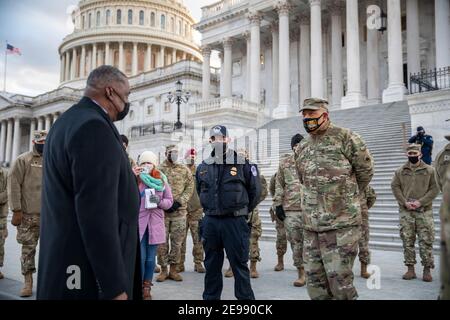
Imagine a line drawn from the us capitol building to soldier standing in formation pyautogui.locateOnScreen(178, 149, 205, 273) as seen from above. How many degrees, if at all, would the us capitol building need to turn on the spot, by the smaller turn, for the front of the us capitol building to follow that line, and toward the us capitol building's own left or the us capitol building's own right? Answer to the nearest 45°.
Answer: approximately 45° to the us capitol building's own left

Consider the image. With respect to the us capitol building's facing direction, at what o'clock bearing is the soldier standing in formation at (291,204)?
The soldier standing in formation is roughly at 11 o'clock from the us capitol building.

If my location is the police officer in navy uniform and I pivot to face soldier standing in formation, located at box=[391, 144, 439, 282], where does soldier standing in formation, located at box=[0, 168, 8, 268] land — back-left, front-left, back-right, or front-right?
back-left

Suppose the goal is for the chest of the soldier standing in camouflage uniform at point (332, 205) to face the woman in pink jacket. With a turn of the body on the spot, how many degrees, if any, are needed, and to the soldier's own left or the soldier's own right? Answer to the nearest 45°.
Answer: approximately 90° to the soldier's own right

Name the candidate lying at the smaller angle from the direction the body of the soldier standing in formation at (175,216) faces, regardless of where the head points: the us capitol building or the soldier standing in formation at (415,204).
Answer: the soldier standing in formation

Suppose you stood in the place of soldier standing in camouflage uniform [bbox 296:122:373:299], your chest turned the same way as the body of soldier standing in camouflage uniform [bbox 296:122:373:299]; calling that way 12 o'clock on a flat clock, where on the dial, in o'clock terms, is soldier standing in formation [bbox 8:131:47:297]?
soldier standing in formation [bbox 8:131:47:297] is roughly at 2 o'clock from soldier standing in camouflage uniform [bbox 296:122:373:299].

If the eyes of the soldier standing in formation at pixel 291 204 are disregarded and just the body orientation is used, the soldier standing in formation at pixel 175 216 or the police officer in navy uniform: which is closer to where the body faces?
the police officer in navy uniform

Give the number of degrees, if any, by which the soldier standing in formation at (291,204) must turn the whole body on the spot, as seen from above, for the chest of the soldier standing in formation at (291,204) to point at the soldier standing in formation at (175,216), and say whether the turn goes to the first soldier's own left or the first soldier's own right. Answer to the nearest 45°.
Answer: approximately 90° to the first soldier's own right

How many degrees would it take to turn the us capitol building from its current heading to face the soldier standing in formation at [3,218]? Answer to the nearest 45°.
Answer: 0° — it already faces them

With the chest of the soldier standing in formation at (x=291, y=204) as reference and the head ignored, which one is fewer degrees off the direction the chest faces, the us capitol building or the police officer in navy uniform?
the police officer in navy uniform

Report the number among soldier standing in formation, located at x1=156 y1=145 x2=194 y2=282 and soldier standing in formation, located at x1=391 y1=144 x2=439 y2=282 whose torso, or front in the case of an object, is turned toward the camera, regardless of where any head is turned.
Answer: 2

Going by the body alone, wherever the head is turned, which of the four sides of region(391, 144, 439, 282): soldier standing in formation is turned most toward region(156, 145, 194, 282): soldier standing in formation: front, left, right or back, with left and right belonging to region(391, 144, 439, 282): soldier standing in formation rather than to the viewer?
right
